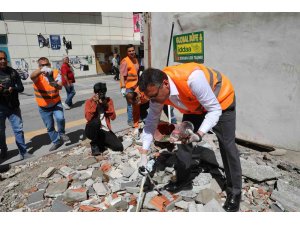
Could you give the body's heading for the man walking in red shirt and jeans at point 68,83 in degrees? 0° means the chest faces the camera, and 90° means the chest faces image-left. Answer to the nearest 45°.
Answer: approximately 315°

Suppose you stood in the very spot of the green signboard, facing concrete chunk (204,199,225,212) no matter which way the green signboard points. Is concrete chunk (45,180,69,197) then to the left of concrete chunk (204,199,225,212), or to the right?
right

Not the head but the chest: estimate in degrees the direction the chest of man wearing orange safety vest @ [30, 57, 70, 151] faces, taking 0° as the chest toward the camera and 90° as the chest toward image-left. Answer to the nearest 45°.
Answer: approximately 0°

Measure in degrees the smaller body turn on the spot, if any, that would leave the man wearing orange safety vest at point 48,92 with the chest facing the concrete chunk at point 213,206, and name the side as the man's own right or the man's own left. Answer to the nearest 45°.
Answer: approximately 45° to the man's own left

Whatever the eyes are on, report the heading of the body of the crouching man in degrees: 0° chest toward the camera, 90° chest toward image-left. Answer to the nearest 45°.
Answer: approximately 0°

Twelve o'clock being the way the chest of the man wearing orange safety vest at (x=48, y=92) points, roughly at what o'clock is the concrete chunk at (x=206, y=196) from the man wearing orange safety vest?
The concrete chunk is roughly at 11 o'clock from the man wearing orange safety vest.

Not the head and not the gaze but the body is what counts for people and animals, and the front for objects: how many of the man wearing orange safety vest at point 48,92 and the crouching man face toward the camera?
2

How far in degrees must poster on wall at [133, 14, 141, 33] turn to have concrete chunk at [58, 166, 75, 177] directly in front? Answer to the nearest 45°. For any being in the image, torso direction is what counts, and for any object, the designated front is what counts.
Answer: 0° — it already faces it

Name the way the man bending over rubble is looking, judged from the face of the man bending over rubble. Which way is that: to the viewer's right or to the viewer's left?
to the viewer's left

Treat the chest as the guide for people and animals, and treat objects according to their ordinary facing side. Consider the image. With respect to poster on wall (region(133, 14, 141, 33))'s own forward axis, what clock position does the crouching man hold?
The crouching man is roughly at 12 o'clock from the poster on wall.

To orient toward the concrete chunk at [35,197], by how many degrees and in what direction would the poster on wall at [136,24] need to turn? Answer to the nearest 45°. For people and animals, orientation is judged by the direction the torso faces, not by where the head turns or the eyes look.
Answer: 0° — it already faces it
